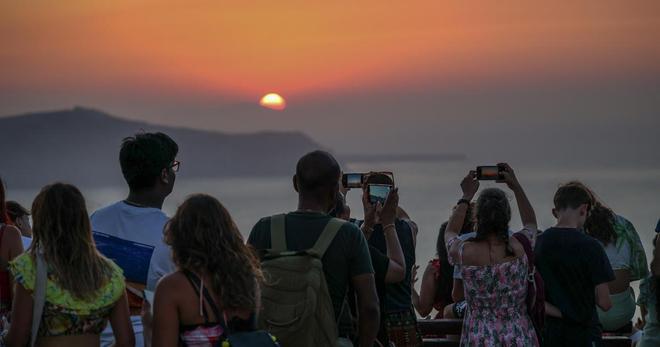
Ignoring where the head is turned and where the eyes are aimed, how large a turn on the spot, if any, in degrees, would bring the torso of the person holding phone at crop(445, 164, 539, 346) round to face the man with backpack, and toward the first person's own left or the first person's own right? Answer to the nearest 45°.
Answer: approximately 135° to the first person's own left

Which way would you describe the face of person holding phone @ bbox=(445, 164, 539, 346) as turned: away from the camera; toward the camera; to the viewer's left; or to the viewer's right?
away from the camera

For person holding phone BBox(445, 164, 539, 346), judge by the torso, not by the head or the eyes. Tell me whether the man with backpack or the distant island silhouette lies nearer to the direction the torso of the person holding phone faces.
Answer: the distant island silhouette

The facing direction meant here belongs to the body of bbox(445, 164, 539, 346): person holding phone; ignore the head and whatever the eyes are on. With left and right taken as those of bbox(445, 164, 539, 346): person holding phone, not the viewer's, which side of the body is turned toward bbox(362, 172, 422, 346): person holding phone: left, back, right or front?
left

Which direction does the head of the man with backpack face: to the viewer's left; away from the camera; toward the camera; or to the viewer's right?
away from the camera

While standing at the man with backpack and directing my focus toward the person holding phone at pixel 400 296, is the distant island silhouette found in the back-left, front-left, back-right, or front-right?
front-left

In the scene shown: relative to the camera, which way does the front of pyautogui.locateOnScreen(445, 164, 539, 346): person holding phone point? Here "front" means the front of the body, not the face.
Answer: away from the camera
